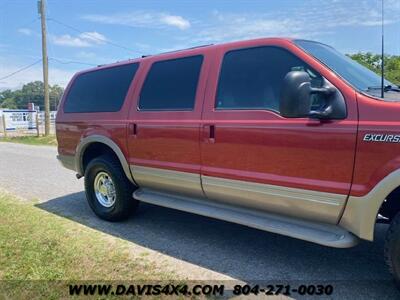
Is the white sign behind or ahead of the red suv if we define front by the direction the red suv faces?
behind

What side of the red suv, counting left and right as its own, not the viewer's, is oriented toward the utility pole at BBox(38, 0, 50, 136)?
back

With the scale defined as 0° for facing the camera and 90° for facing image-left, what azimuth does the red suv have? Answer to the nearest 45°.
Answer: approximately 315°
